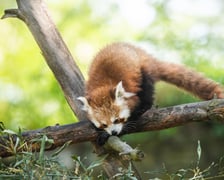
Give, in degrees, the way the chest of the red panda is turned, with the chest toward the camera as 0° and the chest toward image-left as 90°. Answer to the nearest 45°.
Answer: approximately 45°
